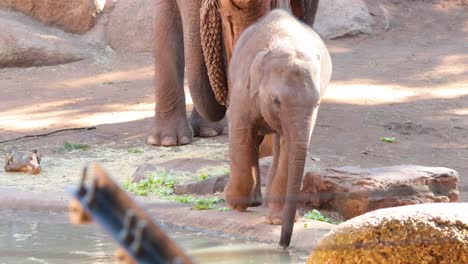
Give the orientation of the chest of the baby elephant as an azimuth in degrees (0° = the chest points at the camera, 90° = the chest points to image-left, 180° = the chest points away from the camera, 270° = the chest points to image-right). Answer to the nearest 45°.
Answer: approximately 0°

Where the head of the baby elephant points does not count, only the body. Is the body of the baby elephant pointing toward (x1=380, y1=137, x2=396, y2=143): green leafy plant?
no

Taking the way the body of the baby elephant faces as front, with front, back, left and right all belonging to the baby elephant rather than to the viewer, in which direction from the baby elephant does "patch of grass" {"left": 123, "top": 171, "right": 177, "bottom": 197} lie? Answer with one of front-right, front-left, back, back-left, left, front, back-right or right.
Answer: back-right

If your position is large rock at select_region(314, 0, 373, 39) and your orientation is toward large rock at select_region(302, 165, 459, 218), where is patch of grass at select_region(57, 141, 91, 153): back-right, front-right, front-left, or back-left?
front-right

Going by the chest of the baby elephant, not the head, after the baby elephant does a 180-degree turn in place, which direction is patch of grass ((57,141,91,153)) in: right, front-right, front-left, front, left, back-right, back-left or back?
front-left

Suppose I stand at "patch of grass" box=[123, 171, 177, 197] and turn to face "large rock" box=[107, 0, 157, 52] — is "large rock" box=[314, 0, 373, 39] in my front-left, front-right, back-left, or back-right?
front-right

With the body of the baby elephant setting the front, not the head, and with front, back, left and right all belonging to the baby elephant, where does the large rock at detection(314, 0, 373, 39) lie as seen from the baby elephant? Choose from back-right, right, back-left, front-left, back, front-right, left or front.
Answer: back
